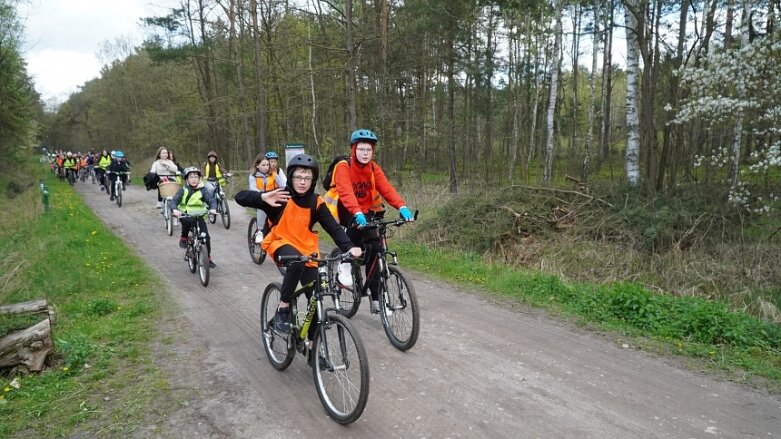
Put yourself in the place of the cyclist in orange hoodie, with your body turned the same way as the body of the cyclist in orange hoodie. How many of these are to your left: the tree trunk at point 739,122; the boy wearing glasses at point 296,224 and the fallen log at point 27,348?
1

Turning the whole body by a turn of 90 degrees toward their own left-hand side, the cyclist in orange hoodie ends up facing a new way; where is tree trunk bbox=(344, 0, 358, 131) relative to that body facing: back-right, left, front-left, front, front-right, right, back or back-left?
front-left

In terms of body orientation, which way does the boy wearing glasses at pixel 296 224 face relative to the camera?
toward the camera

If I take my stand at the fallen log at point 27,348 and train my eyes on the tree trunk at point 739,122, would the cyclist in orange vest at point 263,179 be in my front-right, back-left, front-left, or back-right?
front-left

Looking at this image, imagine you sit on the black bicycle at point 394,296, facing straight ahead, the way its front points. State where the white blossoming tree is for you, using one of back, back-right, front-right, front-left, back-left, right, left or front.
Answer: left

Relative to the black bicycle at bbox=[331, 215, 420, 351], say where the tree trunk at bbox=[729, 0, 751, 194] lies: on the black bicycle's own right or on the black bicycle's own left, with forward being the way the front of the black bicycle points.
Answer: on the black bicycle's own left

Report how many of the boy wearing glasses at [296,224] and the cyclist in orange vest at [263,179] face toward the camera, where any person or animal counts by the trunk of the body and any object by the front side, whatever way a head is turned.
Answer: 2

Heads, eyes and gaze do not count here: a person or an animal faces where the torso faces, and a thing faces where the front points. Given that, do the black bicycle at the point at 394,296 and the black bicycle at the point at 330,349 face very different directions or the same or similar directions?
same or similar directions

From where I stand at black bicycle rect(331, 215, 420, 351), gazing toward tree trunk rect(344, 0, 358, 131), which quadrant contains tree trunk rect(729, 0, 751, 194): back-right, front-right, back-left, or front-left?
front-right

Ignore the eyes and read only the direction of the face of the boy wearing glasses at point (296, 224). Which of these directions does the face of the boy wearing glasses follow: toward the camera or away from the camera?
toward the camera

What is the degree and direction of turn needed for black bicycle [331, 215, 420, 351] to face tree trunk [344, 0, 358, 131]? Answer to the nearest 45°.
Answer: approximately 135° to its left

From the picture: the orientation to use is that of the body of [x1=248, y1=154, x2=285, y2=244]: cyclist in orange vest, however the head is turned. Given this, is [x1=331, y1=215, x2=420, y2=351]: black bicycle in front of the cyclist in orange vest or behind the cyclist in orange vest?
in front

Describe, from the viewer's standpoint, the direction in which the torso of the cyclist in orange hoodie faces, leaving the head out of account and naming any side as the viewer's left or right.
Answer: facing the viewer and to the right of the viewer

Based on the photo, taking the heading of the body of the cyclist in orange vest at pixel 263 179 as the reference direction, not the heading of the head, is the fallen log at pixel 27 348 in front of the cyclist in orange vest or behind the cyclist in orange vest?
in front

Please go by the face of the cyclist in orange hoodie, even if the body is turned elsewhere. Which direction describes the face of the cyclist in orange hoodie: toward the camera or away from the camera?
toward the camera

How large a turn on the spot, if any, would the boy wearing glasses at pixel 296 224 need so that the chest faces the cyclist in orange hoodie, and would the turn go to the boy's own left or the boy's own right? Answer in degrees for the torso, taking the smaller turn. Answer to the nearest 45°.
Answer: approximately 135° to the boy's own left

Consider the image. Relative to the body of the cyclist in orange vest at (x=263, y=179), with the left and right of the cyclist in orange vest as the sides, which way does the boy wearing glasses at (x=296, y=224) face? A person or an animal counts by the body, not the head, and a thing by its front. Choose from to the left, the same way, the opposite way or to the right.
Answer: the same way

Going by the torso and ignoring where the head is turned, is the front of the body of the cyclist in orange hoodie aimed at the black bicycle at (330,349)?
no

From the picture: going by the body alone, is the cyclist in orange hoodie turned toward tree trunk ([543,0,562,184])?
no

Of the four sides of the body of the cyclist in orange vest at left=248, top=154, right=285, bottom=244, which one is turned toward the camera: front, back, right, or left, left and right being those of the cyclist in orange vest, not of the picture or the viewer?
front
